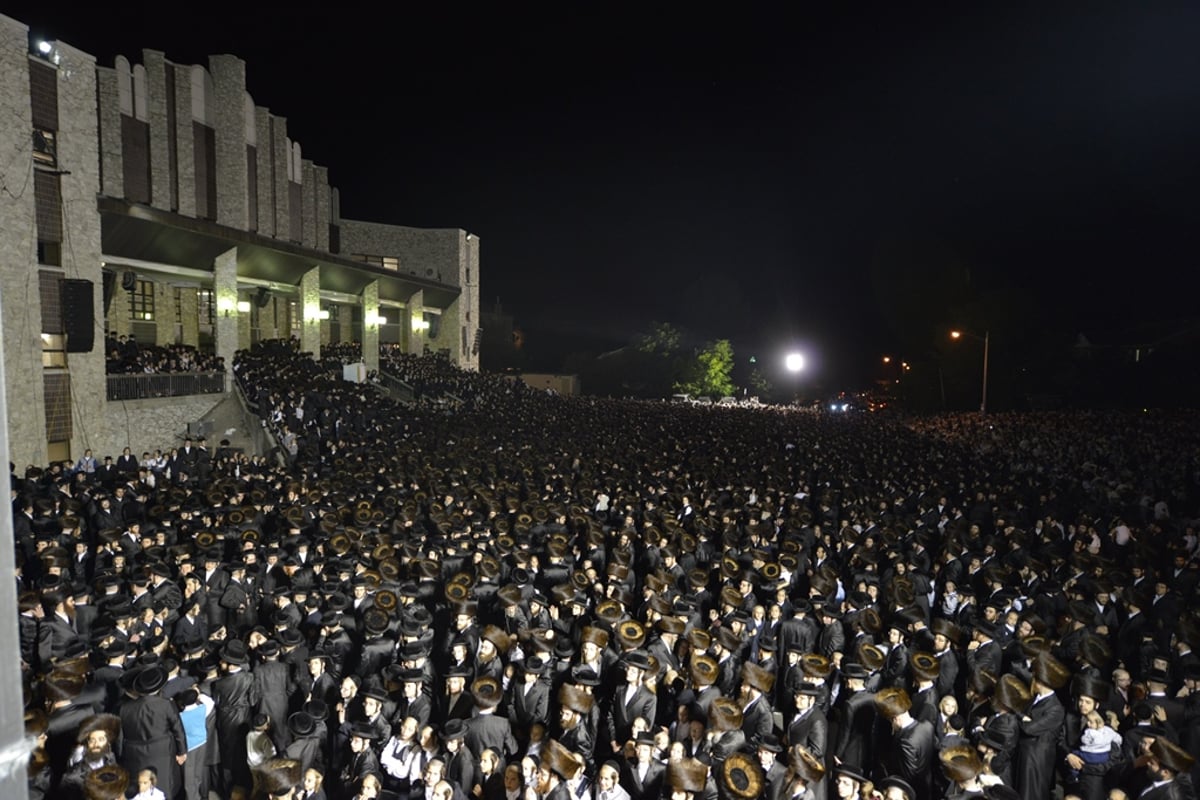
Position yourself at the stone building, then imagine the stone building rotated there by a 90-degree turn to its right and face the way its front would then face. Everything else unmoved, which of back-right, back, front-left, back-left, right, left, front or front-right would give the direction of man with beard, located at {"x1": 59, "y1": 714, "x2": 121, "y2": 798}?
front-left

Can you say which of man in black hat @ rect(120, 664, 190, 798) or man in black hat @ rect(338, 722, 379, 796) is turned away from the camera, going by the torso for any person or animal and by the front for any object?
man in black hat @ rect(120, 664, 190, 798)

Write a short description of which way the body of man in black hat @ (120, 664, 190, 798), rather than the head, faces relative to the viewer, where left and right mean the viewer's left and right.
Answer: facing away from the viewer

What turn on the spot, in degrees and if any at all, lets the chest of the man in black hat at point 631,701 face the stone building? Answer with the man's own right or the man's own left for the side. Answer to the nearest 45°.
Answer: approximately 90° to the man's own right

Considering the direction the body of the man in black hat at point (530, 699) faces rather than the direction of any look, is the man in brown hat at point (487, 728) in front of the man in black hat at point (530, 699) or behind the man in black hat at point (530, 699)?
in front

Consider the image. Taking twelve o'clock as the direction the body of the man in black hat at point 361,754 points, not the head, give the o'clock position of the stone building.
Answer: The stone building is roughly at 4 o'clock from the man in black hat.

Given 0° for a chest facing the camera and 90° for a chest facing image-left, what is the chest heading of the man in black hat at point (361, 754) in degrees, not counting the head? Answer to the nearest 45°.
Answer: approximately 45°

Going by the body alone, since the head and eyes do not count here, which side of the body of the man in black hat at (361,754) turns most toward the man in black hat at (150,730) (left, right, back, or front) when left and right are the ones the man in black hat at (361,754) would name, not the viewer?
right

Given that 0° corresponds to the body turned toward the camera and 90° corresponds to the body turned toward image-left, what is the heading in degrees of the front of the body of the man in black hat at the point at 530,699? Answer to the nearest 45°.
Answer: approximately 45°

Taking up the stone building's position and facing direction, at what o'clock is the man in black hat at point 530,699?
The man in black hat is roughly at 1 o'clock from the stone building.
